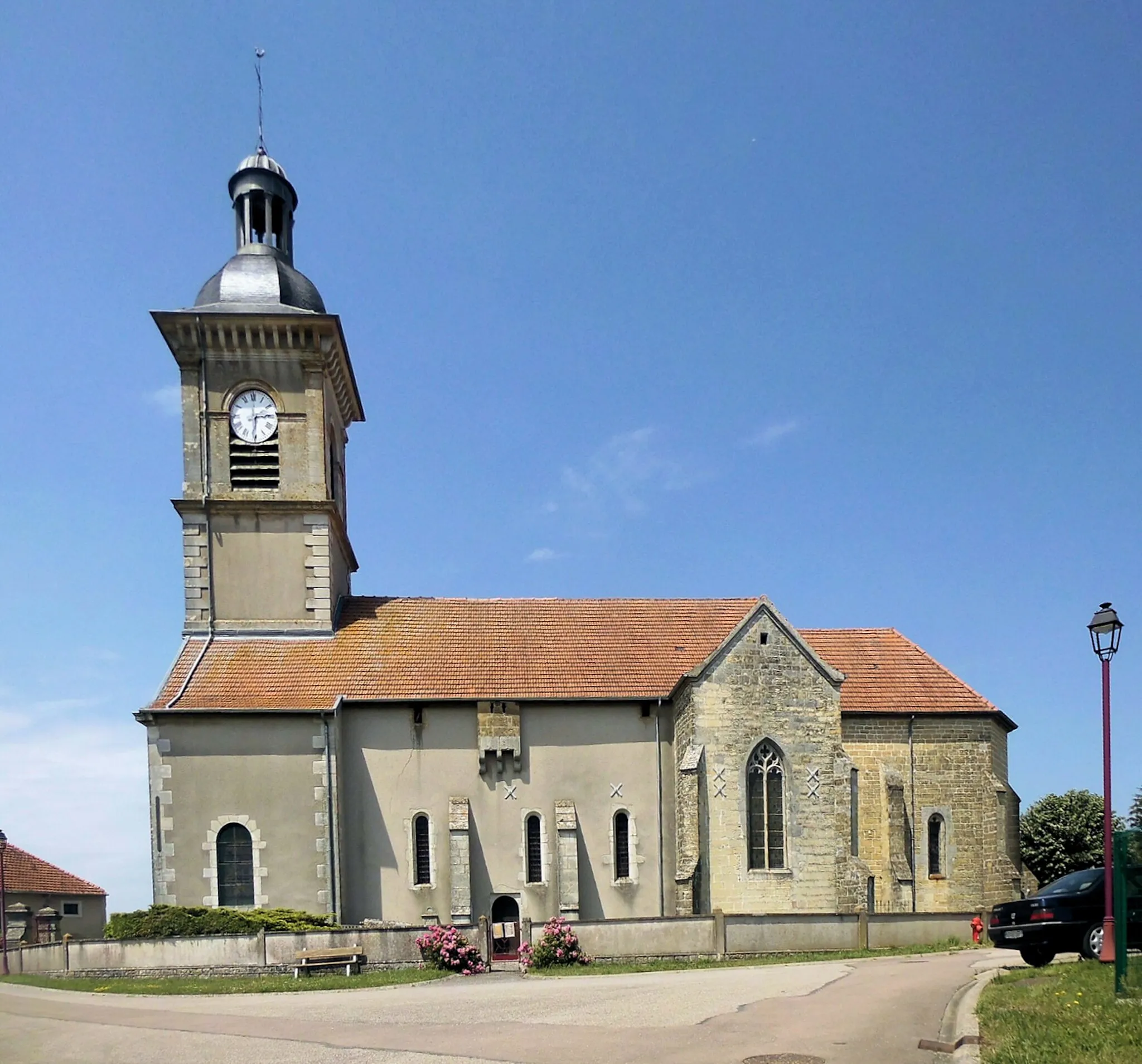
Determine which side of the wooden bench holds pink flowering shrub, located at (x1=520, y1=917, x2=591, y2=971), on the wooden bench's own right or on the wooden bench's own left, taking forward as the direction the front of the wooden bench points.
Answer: on the wooden bench's own left

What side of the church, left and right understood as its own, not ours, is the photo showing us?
left

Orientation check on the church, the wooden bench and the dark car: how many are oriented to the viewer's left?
1

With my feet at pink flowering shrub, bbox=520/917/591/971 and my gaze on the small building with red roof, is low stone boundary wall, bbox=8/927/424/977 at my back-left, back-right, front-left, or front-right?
front-left

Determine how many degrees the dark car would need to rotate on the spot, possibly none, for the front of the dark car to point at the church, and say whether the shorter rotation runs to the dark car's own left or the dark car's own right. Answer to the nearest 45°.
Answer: approximately 90° to the dark car's own left

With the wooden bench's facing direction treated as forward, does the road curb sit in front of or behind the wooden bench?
in front

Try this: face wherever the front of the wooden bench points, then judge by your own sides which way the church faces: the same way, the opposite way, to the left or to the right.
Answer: to the right

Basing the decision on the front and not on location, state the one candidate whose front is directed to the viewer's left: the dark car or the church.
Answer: the church

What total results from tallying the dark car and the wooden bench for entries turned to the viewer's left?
0

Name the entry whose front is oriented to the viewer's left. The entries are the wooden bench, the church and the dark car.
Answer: the church

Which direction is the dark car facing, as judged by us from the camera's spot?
facing away from the viewer and to the right of the viewer

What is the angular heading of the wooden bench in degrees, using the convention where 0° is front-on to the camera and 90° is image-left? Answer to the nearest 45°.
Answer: approximately 0°
